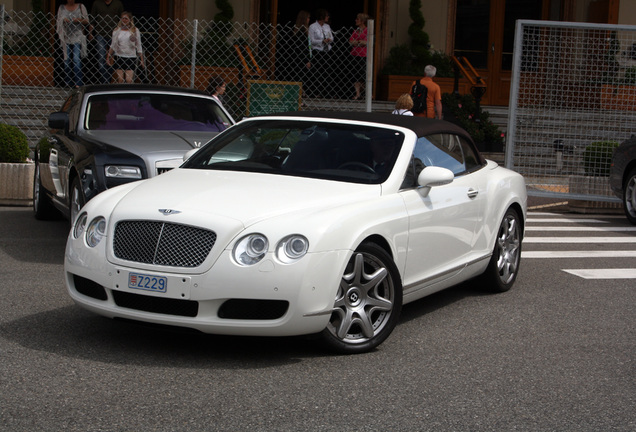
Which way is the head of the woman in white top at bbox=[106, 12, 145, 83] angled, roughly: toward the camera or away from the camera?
toward the camera

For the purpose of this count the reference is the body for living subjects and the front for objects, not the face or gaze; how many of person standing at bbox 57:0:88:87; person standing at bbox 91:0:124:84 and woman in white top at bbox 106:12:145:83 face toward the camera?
3

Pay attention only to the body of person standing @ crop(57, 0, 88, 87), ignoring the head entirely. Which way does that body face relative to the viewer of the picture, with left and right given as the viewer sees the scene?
facing the viewer

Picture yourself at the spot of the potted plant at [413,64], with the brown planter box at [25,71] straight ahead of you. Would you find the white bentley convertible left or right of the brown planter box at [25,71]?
left

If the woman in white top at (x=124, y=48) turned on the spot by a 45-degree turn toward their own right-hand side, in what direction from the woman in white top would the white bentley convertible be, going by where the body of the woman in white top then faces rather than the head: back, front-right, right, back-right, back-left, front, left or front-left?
front-left

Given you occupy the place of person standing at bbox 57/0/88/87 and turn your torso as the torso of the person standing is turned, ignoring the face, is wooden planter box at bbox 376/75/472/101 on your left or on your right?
on your left

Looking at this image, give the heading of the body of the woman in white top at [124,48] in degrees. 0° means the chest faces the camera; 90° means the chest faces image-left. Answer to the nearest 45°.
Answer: approximately 0°

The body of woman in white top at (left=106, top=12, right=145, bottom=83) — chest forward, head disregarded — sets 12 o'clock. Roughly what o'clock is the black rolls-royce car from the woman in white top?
The black rolls-royce car is roughly at 12 o'clock from the woman in white top.

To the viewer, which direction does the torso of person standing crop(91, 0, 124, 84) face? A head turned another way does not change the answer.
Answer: toward the camera

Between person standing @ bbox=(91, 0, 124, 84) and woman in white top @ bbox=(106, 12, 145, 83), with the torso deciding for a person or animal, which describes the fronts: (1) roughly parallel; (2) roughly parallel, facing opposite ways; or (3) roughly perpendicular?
roughly parallel

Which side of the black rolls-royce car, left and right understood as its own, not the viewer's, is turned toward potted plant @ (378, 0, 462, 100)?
left

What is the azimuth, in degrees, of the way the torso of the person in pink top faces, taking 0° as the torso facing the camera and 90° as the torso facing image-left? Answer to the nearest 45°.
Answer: approximately 45°

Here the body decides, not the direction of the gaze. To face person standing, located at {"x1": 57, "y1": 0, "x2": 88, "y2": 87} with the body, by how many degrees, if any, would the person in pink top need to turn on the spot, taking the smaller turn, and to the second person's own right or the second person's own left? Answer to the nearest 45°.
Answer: approximately 45° to the second person's own right
